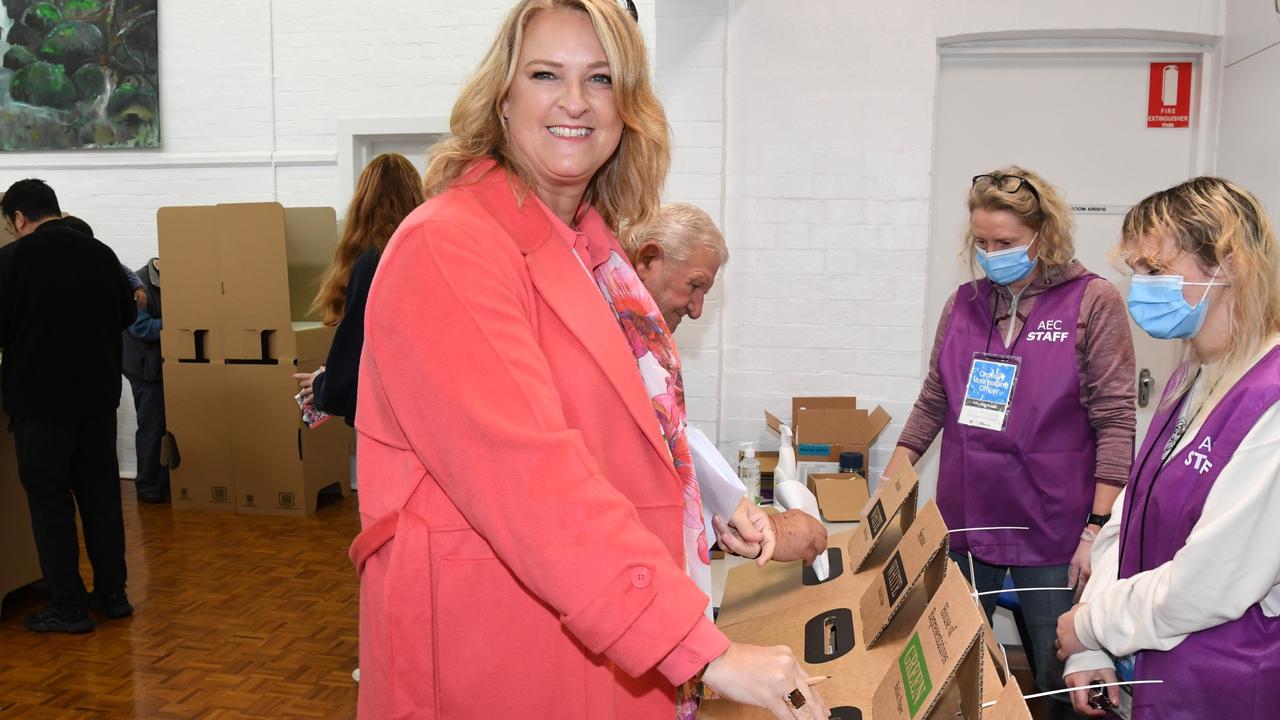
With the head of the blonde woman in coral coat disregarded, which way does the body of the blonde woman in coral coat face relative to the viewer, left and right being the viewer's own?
facing the viewer and to the right of the viewer

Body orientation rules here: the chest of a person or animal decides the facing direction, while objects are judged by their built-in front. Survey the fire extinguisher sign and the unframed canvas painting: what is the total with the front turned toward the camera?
2

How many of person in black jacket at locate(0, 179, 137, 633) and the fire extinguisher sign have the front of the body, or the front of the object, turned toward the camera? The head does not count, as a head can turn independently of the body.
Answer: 1

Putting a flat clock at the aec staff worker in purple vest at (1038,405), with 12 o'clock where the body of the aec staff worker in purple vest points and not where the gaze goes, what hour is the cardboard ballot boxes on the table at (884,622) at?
The cardboard ballot boxes on the table is roughly at 11 o'clock from the aec staff worker in purple vest.

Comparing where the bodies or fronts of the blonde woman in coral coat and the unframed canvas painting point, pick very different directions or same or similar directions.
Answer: same or similar directions

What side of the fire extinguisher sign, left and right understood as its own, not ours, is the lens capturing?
front

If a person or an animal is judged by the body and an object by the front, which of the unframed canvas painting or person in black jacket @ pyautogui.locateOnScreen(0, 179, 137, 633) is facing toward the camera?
the unframed canvas painting

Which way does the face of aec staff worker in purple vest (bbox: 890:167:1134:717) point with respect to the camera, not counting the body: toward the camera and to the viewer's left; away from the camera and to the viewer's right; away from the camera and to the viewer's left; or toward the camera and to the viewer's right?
toward the camera and to the viewer's left

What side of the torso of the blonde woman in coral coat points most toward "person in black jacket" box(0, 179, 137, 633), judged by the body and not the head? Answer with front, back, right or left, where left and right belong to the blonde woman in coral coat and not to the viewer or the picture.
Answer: back

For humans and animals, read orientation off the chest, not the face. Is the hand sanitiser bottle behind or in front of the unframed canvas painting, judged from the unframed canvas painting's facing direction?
in front

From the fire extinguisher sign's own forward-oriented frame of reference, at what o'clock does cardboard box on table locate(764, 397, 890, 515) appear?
The cardboard box on table is roughly at 1 o'clock from the fire extinguisher sign.

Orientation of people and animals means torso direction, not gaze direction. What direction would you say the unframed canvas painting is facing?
toward the camera

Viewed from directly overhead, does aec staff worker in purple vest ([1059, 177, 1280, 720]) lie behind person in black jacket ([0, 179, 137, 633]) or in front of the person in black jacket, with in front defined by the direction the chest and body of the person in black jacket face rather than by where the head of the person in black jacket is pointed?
behind

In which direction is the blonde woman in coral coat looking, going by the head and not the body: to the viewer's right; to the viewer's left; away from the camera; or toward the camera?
toward the camera

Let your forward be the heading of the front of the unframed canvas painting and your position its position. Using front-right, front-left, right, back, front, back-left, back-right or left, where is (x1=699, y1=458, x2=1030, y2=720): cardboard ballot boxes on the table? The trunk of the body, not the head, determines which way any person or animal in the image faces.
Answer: front

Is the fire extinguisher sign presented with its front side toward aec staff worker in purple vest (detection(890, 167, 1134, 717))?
yes
